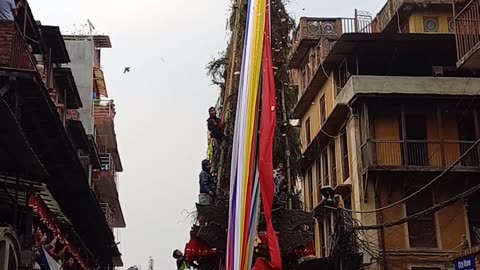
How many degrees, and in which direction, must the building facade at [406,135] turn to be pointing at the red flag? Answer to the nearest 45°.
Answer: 0° — it already faces it

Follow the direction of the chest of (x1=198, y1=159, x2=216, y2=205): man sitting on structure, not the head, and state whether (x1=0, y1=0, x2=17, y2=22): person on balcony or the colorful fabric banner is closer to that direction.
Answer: the colorful fabric banner

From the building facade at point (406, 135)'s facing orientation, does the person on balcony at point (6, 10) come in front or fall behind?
in front

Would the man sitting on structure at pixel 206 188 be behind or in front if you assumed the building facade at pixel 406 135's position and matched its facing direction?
in front

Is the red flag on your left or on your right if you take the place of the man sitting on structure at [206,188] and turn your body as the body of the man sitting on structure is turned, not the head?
on your right

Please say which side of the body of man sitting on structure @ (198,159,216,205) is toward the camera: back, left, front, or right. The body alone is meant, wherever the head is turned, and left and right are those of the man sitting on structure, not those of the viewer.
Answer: right

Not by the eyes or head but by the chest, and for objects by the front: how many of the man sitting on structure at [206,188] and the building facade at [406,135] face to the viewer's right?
1

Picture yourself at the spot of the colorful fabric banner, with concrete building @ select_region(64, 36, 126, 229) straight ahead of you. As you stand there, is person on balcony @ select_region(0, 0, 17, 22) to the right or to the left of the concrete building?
left
